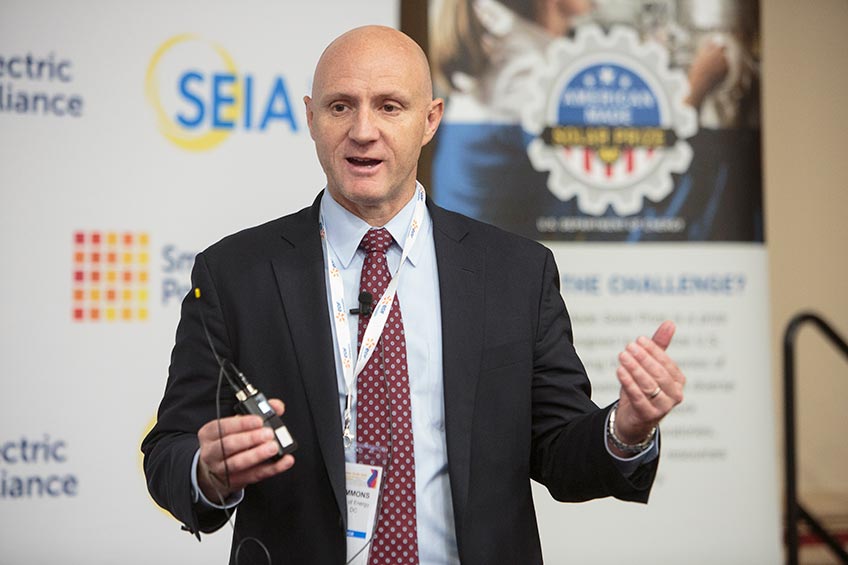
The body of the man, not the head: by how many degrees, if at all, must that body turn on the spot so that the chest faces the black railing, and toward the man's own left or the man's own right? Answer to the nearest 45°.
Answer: approximately 135° to the man's own left

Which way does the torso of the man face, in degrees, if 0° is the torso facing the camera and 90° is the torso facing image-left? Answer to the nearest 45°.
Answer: approximately 0°
